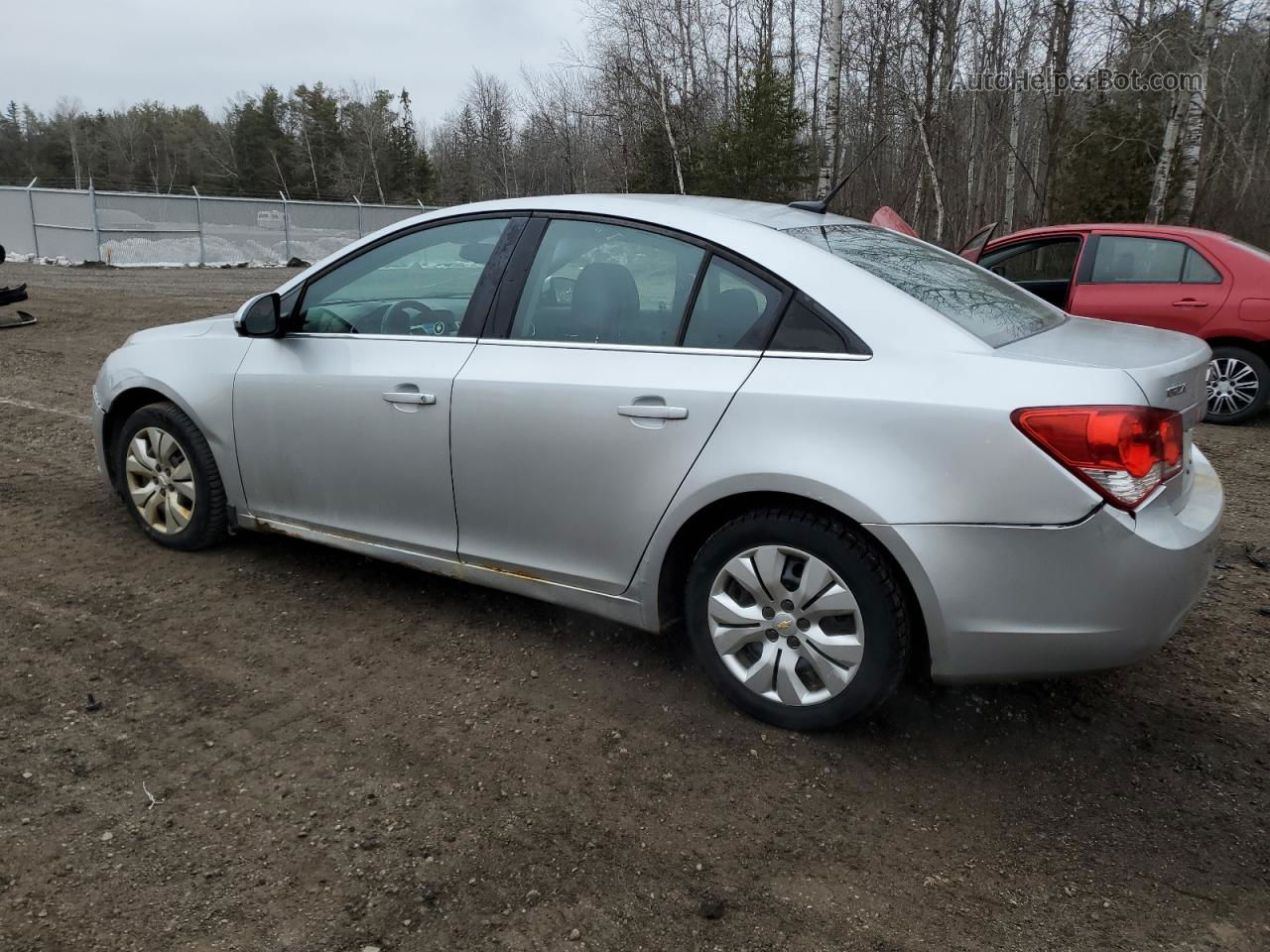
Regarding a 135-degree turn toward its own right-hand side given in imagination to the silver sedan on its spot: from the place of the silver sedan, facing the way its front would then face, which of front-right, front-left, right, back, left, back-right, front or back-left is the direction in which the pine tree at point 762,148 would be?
left

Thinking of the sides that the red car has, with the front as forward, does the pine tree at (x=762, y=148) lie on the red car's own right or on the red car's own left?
on the red car's own right

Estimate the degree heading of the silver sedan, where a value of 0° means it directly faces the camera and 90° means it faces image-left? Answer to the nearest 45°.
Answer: approximately 135°

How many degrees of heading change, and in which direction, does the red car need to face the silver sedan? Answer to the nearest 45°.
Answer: approximately 90° to its left

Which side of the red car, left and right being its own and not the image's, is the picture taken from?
left

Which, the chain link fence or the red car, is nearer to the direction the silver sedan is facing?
the chain link fence

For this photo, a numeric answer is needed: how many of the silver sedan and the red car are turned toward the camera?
0

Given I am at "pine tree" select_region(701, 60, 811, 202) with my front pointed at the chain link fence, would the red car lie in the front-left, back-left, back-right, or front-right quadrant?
back-left

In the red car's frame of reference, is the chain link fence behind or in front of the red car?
in front

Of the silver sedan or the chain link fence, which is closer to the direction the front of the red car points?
the chain link fence

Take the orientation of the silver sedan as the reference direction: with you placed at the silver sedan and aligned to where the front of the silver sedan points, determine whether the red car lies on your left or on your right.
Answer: on your right
